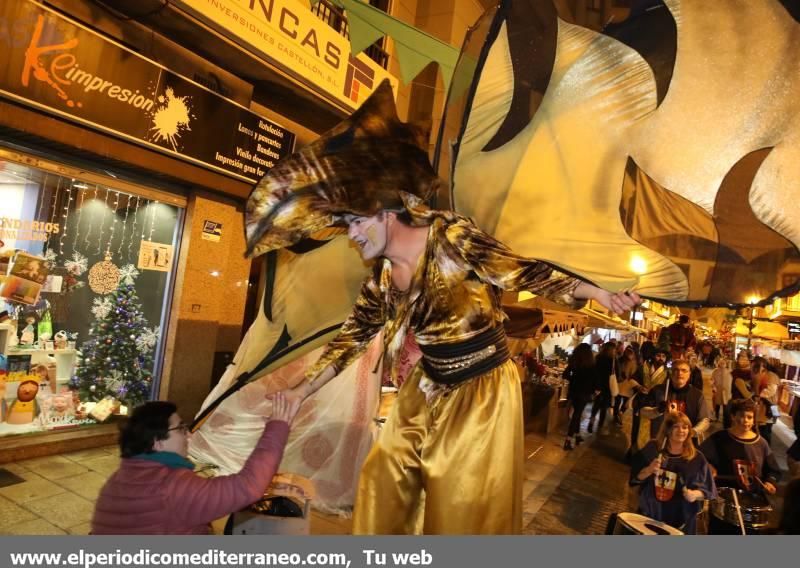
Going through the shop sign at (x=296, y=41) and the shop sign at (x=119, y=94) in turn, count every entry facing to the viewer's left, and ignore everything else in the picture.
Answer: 0

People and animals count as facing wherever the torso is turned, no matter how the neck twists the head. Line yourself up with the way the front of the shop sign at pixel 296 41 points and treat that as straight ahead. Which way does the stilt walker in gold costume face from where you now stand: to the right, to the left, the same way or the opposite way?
to the right

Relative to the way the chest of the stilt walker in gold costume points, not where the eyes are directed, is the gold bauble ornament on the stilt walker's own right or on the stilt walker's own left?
on the stilt walker's own right

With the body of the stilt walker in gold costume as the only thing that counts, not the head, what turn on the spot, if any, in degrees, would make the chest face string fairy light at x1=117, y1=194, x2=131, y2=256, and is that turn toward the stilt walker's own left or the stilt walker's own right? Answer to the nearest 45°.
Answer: approximately 90° to the stilt walker's own right

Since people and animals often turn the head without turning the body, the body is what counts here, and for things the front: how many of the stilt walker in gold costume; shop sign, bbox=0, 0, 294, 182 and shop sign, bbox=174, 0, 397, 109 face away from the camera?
0

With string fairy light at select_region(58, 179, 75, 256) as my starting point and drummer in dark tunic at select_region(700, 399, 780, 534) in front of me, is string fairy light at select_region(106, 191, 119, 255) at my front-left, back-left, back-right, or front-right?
front-left

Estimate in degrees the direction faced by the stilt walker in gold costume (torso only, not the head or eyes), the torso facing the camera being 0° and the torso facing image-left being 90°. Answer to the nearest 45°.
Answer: approximately 45°

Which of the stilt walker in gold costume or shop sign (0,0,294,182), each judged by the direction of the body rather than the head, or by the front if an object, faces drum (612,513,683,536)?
the shop sign

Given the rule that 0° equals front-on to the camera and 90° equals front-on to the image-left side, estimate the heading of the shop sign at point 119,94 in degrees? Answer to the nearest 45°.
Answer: approximately 315°

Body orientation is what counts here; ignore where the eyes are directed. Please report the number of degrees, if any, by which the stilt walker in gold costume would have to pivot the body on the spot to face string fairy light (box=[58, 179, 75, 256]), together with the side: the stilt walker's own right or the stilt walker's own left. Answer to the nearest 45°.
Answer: approximately 90° to the stilt walker's own right

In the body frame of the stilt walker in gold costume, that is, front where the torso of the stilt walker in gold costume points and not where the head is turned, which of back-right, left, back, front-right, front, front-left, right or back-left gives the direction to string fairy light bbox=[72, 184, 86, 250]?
right

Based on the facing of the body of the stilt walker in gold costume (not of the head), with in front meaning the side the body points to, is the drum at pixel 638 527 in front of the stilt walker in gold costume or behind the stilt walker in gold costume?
behind

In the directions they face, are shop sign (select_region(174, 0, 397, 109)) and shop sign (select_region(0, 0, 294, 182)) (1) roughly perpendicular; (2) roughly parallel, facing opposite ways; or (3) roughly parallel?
roughly parallel
